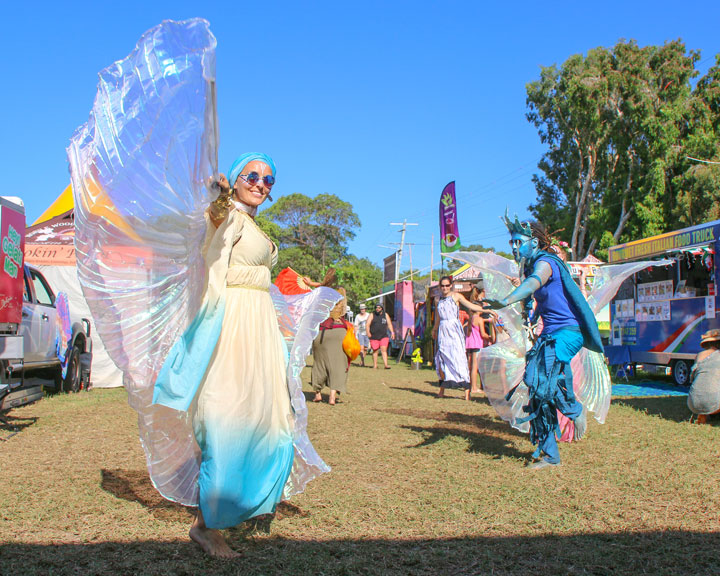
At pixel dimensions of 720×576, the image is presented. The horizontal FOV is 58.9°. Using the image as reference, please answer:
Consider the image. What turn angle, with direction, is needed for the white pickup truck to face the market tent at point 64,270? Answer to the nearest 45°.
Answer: approximately 45° to its left

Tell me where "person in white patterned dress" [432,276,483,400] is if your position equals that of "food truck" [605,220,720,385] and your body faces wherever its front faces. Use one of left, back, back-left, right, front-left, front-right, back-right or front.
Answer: left

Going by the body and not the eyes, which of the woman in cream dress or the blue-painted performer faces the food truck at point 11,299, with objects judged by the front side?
the blue-painted performer

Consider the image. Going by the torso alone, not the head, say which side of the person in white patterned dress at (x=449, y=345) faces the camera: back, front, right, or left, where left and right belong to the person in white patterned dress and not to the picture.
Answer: front

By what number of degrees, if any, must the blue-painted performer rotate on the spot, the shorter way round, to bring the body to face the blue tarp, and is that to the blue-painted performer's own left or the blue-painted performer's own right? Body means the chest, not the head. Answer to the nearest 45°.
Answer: approximately 90° to the blue-painted performer's own right

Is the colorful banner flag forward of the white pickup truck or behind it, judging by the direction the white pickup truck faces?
forward

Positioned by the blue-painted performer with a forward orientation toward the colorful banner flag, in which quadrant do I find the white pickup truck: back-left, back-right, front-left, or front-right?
front-left

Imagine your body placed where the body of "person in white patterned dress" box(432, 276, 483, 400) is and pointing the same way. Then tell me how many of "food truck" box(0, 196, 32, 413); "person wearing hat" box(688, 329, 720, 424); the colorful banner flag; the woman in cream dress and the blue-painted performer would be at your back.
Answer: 1

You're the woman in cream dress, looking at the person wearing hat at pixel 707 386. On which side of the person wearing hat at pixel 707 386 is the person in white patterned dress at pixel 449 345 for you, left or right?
left

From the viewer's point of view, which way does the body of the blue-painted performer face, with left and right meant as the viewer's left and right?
facing to the left of the viewer

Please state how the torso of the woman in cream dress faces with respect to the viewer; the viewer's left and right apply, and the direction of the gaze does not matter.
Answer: facing the viewer and to the right of the viewer

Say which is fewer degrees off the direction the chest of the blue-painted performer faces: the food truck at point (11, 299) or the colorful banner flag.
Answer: the food truck

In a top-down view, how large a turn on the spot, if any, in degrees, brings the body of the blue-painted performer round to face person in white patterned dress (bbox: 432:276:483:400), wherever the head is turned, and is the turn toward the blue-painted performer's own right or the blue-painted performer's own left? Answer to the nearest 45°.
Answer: approximately 90° to the blue-painted performer's own right

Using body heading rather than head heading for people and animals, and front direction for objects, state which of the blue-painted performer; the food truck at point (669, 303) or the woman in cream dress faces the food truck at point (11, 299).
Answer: the blue-painted performer

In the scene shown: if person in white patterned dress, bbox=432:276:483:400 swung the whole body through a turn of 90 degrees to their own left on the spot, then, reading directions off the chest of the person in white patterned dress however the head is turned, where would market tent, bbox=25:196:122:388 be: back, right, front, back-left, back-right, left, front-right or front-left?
back

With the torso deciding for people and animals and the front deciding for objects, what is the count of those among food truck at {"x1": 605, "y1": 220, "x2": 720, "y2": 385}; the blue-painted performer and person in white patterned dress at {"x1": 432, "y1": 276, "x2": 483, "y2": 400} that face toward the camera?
1

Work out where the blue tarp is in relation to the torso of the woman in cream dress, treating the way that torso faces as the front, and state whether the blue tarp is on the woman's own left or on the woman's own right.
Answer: on the woman's own left
